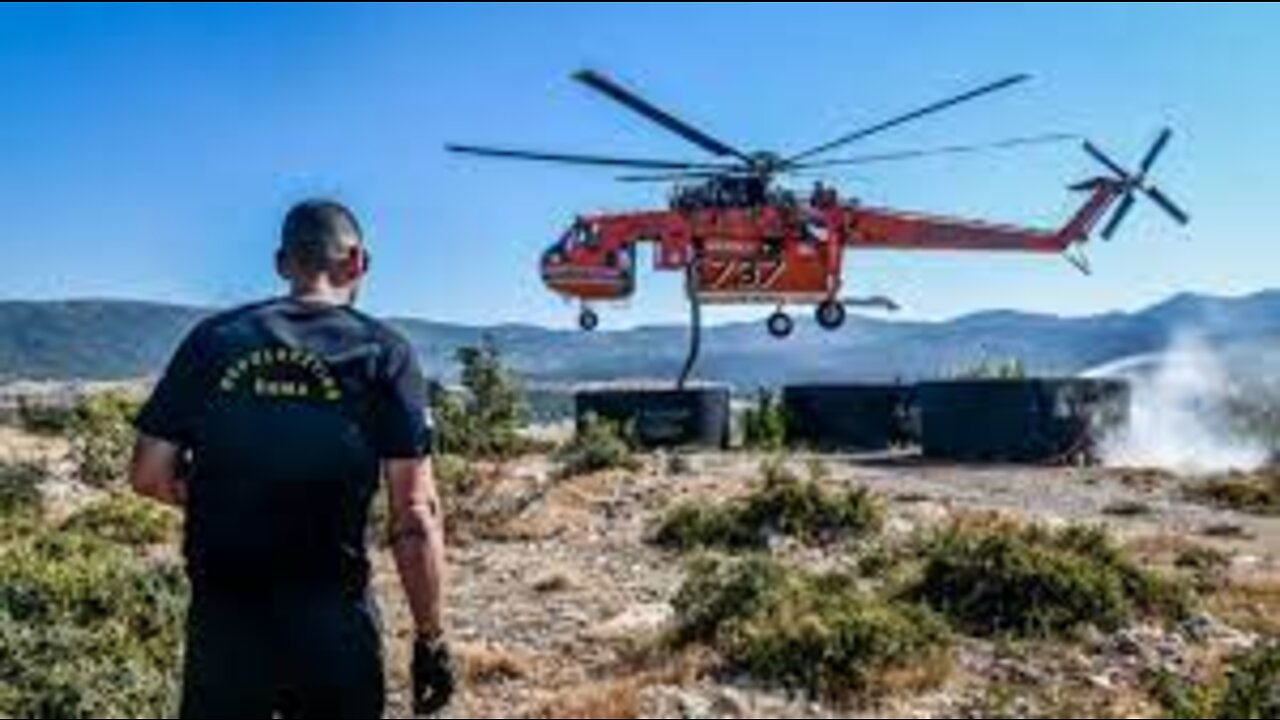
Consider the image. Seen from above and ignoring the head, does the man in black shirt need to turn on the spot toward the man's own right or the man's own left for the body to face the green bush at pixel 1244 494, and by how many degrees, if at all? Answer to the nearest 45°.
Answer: approximately 45° to the man's own right

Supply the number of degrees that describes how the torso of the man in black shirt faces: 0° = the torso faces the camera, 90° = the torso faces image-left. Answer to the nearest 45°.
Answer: approximately 180°

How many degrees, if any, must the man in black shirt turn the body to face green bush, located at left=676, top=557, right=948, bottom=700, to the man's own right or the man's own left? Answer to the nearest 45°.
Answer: approximately 45° to the man's own right

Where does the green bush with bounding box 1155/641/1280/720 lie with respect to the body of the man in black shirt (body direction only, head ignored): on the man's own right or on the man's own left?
on the man's own right

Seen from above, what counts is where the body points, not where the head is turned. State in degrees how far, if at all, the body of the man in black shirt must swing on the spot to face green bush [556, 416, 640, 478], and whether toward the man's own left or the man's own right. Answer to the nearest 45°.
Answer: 0° — they already face it
